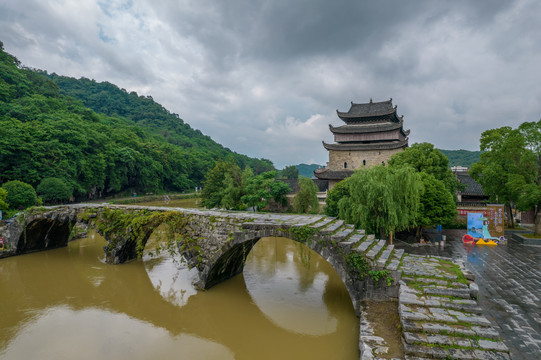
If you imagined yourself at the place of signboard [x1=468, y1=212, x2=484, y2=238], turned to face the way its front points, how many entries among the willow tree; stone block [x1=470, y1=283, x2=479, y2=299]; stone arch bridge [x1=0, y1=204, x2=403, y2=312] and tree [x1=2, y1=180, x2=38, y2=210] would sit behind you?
0

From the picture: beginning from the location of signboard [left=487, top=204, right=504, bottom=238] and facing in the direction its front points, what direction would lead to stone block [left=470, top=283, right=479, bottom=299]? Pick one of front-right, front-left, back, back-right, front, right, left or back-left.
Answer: front

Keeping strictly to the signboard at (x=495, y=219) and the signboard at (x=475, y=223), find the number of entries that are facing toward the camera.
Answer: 2

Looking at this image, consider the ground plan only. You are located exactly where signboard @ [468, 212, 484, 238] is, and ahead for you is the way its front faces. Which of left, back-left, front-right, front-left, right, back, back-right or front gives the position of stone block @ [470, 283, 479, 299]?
front

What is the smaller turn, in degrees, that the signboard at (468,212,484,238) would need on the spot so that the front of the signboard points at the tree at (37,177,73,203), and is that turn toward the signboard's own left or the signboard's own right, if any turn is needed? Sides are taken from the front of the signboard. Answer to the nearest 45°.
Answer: approximately 45° to the signboard's own right

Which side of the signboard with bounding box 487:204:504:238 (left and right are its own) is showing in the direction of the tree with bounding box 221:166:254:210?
right

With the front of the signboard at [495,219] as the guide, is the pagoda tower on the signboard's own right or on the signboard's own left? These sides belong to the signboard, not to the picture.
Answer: on the signboard's own right

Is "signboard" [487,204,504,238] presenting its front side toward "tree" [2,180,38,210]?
no

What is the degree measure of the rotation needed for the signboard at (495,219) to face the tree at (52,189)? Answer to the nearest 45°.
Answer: approximately 45° to its right

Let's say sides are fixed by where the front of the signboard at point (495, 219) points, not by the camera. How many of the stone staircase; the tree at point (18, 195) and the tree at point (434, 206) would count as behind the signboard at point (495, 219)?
0

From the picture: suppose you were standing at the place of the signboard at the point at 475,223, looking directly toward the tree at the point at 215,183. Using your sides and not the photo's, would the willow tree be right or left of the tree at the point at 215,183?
left

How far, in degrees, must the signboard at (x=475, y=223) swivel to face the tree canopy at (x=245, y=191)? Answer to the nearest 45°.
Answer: approximately 90° to its right

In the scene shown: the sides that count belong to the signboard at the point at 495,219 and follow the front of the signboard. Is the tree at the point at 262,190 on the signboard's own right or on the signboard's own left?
on the signboard's own right

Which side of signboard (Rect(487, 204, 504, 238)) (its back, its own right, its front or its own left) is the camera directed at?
front

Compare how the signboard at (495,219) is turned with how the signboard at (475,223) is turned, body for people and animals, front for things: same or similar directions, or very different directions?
same or similar directions

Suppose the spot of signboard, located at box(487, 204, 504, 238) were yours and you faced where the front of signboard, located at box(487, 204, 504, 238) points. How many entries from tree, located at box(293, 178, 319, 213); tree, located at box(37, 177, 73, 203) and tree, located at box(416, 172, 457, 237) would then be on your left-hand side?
0

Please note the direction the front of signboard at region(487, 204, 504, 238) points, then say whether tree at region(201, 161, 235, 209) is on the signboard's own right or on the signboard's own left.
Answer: on the signboard's own right
